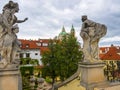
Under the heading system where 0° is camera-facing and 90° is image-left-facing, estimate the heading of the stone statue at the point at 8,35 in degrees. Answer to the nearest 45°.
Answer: approximately 315°

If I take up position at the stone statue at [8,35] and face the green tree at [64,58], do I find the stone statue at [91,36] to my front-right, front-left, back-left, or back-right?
front-right

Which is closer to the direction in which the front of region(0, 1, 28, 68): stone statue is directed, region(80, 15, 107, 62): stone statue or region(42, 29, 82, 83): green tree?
the stone statue

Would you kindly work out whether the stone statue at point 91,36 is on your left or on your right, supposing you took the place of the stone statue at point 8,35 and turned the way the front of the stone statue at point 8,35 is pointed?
on your left
